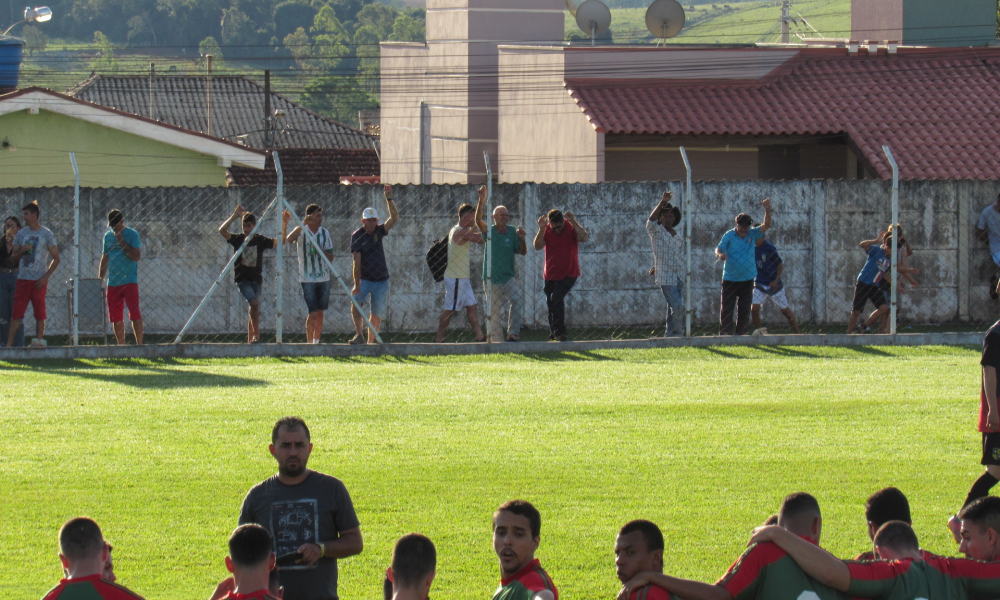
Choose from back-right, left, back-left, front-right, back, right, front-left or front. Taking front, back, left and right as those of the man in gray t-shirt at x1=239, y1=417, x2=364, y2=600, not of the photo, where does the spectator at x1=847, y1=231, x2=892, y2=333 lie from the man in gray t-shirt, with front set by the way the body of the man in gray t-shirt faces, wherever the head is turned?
back-left

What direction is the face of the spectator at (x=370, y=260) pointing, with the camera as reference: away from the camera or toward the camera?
toward the camera

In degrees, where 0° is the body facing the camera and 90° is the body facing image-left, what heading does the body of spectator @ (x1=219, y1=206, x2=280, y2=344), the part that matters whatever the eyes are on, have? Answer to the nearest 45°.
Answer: approximately 0°

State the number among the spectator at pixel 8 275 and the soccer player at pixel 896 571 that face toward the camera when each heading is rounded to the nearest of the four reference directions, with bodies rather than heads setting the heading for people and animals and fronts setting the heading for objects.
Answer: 1

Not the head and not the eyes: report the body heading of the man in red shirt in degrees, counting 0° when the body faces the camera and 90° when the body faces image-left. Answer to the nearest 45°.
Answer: approximately 0°

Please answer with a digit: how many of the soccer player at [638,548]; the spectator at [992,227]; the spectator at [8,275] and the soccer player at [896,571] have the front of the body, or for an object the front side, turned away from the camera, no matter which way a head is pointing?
2

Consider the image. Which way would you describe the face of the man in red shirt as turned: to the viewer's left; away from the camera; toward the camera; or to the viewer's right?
toward the camera

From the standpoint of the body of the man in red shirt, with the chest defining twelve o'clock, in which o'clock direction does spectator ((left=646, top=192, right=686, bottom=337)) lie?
The spectator is roughly at 9 o'clock from the man in red shirt.

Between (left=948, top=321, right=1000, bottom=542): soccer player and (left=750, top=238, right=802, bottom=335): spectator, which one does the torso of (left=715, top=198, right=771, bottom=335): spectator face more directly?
the soccer player

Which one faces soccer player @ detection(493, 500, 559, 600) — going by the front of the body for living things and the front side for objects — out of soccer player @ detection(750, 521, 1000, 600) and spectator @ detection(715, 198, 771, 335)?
the spectator

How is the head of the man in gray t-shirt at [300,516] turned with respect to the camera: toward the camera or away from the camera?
toward the camera

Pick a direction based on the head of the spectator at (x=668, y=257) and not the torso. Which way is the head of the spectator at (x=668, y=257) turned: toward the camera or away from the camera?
toward the camera

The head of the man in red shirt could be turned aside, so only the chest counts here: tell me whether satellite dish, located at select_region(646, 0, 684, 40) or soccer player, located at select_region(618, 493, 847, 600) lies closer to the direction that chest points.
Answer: the soccer player

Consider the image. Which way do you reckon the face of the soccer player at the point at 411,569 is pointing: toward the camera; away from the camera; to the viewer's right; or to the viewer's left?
away from the camera

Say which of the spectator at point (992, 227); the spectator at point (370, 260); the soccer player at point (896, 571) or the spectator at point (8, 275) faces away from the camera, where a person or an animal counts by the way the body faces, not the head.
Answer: the soccer player

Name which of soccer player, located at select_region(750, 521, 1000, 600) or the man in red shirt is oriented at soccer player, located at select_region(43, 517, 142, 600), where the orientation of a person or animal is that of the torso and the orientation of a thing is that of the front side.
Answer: the man in red shirt

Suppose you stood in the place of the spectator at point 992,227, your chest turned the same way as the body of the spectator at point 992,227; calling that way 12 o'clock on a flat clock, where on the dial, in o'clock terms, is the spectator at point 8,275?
the spectator at point 8,275 is roughly at 2 o'clock from the spectator at point 992,227.

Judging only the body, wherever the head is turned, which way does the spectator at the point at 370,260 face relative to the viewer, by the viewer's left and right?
facing the viewer

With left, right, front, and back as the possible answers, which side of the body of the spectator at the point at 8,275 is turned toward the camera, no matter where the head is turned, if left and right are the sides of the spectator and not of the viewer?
front

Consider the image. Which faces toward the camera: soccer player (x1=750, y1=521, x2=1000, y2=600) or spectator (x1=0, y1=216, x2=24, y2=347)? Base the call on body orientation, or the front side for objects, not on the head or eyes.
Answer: the spectator
